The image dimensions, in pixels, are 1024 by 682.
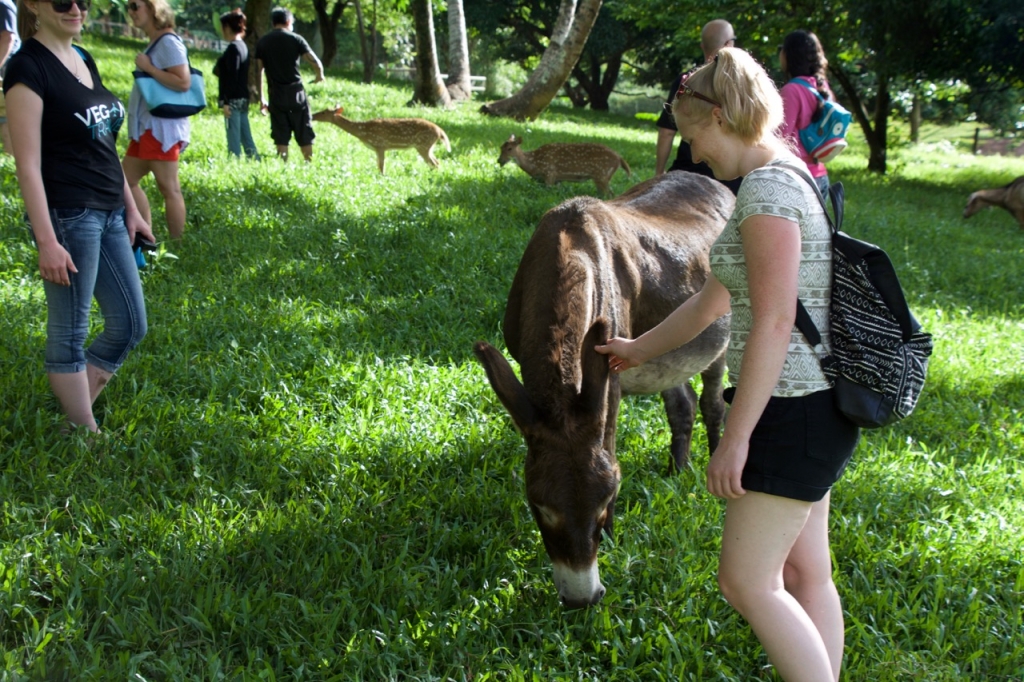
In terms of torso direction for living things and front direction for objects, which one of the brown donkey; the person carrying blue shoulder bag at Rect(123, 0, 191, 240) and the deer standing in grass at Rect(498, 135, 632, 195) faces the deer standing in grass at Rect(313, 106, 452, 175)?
the deer standing in grass at Rect(498, 135, 632, 195)

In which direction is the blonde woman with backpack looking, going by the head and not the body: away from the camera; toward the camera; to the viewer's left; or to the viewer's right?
to the viewer's left

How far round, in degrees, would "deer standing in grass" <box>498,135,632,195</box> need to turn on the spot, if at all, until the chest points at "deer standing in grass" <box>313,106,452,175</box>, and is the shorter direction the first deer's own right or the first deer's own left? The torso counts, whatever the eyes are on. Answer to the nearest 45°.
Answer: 0° — it already faces it

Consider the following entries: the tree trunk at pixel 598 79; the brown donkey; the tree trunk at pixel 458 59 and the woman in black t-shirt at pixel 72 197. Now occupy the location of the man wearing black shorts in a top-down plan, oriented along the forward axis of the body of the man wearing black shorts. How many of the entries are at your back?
2

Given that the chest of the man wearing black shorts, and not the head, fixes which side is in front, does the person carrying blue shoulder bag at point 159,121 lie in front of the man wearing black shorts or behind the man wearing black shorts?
behind

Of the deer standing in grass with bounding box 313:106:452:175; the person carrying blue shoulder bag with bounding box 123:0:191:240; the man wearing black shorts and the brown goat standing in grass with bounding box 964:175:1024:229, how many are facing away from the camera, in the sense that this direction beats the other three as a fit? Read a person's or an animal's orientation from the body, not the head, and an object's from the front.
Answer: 1

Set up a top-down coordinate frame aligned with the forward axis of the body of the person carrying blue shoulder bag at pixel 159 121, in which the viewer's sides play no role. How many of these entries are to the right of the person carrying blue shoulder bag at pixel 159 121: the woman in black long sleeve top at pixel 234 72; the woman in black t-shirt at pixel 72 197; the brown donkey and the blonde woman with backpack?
1

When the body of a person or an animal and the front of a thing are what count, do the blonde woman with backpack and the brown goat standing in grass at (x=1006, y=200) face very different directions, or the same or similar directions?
same or similar directions

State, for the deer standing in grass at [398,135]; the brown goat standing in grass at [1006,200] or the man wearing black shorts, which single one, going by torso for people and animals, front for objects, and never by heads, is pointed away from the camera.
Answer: the man wearing black shorts

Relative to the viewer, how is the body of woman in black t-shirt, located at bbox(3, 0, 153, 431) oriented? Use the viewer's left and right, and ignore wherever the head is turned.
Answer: facing the viewer and to the right of the viewer

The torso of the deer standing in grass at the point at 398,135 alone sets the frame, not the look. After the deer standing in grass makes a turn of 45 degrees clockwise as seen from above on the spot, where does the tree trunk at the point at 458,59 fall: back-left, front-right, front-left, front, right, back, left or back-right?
front-right

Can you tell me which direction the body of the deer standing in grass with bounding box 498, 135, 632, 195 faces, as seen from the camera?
to the viewer's left
